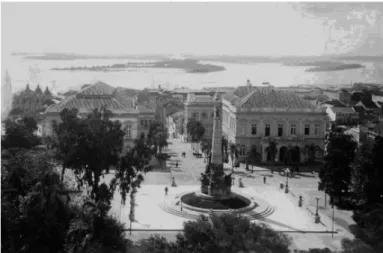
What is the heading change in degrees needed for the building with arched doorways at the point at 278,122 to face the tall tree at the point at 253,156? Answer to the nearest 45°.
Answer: approximately 45° to its right

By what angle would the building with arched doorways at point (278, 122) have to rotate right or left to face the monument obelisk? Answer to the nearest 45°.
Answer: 0° — it already faces it

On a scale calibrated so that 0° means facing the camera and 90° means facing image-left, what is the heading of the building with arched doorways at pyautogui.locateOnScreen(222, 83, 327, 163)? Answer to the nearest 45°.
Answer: approximately 0°

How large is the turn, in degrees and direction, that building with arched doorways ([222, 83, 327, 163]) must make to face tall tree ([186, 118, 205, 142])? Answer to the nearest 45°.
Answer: approximately 135° to its right

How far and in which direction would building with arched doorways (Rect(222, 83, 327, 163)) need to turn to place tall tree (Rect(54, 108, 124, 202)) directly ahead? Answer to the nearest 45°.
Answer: approximately 45° to its right
